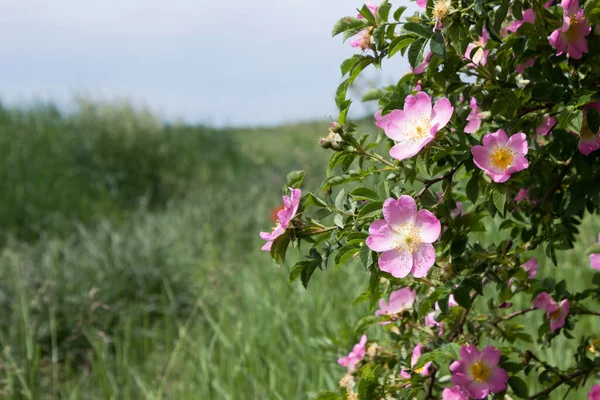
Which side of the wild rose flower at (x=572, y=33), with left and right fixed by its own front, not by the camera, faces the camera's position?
front

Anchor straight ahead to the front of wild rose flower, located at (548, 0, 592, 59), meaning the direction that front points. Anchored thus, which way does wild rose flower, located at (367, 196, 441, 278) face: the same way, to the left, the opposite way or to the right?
the same way

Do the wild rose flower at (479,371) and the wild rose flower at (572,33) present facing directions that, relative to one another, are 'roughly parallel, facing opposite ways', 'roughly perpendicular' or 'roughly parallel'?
roughly parallel

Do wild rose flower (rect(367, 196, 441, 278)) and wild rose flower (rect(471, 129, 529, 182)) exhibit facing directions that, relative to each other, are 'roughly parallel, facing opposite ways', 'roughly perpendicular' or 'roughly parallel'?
roughly parallel

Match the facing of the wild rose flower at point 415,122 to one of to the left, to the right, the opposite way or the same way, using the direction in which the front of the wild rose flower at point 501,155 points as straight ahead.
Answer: the same way

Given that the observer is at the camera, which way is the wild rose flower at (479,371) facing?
facing the viewer

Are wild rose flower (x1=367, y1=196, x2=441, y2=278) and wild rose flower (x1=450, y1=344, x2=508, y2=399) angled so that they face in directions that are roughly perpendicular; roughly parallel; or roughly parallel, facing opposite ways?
roughly parallel
